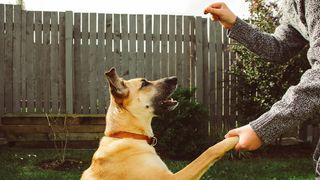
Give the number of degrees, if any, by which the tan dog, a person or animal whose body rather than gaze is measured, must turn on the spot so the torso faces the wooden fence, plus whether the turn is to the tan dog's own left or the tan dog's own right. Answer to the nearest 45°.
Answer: approximately 90° to the tan dog's own left

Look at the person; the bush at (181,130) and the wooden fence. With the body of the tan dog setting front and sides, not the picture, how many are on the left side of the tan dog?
2

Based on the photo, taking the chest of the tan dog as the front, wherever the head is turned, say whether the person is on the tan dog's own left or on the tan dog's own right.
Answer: on the tan dog's own right

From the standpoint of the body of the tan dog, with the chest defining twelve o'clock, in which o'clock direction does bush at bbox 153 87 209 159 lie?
The bush is roughly at 9 o'clock from the tan dog.

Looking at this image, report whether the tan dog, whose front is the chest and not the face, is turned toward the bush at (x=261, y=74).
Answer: no

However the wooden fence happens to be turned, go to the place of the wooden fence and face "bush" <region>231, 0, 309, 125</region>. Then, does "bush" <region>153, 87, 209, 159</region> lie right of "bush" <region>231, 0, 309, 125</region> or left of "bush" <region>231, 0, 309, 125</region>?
right

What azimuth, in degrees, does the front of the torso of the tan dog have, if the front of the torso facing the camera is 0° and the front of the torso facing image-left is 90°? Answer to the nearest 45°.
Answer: approximately 270°

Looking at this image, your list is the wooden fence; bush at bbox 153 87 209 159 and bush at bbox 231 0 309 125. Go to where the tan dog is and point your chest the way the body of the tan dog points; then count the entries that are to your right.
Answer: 0
